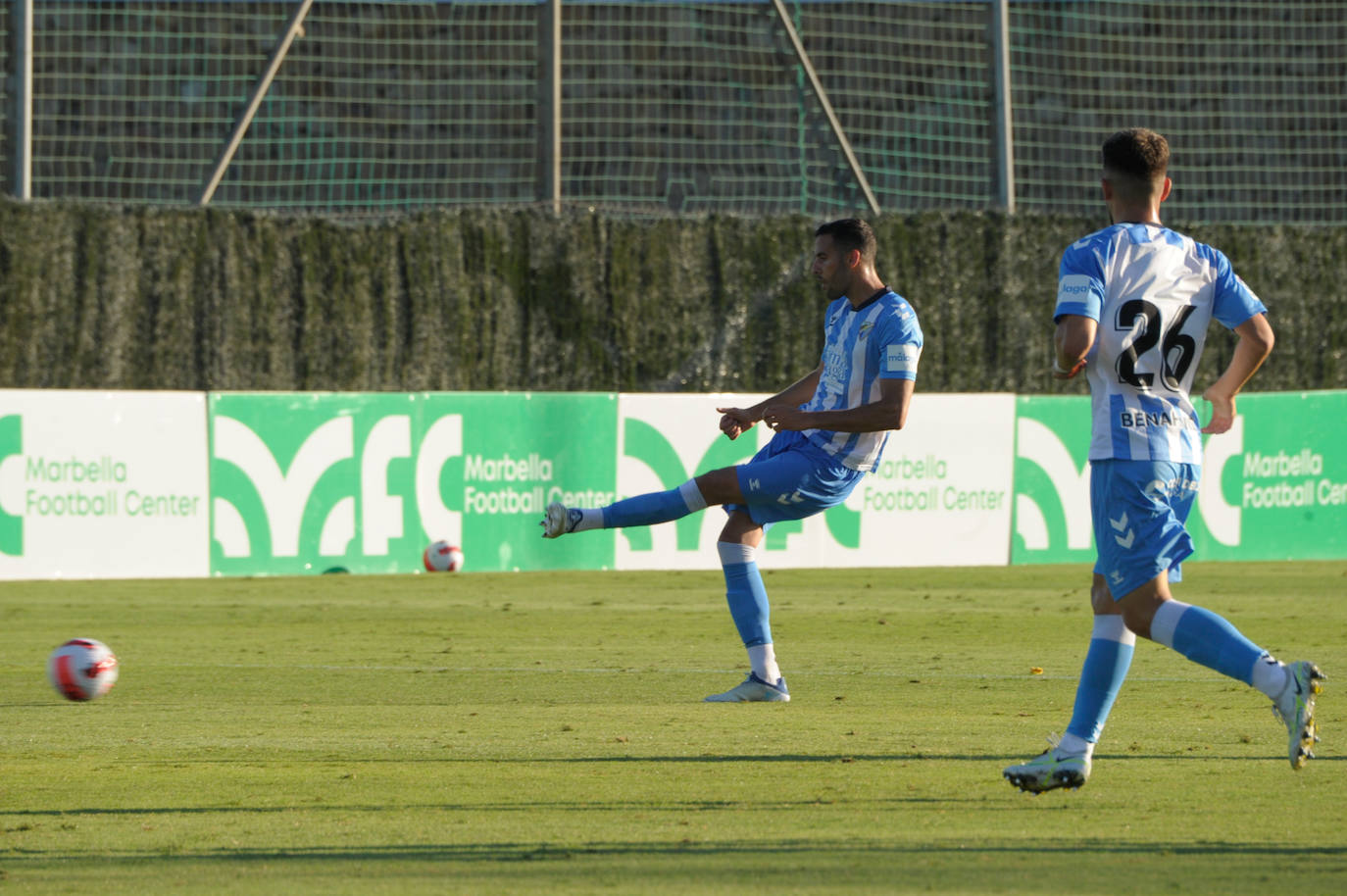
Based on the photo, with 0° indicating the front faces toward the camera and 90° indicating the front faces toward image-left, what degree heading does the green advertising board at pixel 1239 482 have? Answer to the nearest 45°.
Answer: approximately 0°

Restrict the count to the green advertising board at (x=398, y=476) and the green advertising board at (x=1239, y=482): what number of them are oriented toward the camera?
2

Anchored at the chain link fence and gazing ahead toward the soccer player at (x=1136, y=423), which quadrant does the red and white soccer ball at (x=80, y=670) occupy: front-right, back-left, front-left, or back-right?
front-right

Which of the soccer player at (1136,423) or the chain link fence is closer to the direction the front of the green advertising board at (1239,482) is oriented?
the soccer player

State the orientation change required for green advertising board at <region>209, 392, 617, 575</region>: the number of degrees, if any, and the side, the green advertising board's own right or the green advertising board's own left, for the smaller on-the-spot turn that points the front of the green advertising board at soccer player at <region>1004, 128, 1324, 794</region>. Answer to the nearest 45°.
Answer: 0° — it already faces them

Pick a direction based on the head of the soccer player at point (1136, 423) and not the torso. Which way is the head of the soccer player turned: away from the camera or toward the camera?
away from the camera

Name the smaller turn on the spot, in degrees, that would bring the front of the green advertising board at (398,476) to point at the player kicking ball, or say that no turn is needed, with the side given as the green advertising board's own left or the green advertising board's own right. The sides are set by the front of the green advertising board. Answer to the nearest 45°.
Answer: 0° — it already faces them

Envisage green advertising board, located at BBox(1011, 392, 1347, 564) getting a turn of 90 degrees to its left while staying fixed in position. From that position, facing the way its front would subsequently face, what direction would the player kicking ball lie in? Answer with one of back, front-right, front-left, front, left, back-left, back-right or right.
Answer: right

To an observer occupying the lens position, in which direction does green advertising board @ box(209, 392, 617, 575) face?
facing the viewer

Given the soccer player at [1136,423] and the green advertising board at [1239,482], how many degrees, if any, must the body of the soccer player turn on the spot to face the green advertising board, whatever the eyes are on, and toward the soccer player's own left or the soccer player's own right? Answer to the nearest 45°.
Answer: approximately 45° to the soccer player's own right

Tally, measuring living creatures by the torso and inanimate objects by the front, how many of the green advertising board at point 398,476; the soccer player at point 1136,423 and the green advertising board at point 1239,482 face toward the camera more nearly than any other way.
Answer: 2

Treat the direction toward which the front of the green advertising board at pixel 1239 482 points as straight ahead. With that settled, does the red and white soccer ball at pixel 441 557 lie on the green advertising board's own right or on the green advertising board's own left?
on the green advertising board's own right

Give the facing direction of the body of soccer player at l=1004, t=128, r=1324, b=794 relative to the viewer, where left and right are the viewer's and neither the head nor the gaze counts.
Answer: facing away from the viewer and to the left of the viewer

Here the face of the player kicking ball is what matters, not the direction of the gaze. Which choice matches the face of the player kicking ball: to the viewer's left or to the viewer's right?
to the viewer's left
